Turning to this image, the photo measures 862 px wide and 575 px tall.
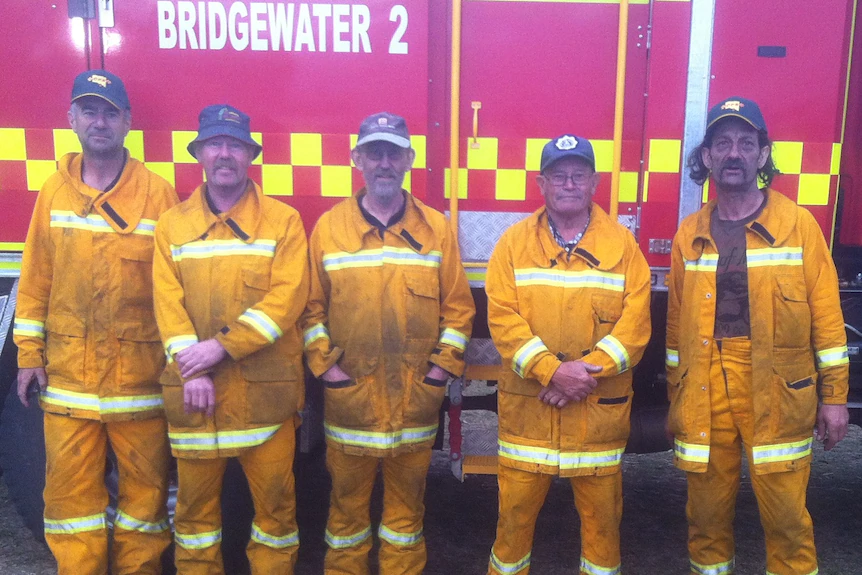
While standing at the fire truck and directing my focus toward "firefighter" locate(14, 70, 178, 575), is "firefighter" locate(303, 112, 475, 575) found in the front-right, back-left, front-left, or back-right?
front-left

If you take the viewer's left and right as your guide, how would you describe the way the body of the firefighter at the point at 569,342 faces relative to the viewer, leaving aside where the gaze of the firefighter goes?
facing the viewer

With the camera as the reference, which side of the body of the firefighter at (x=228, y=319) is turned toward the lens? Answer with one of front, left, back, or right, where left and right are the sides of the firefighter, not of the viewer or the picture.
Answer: front

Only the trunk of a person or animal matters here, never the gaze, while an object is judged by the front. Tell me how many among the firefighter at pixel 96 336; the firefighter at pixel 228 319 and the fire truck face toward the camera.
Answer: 2

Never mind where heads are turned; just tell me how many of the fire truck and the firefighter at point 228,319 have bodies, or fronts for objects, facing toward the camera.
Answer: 1

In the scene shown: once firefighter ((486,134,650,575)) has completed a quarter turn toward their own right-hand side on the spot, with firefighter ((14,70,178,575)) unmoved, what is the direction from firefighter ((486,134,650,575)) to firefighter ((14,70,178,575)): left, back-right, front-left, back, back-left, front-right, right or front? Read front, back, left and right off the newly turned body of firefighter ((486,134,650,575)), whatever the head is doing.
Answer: front
